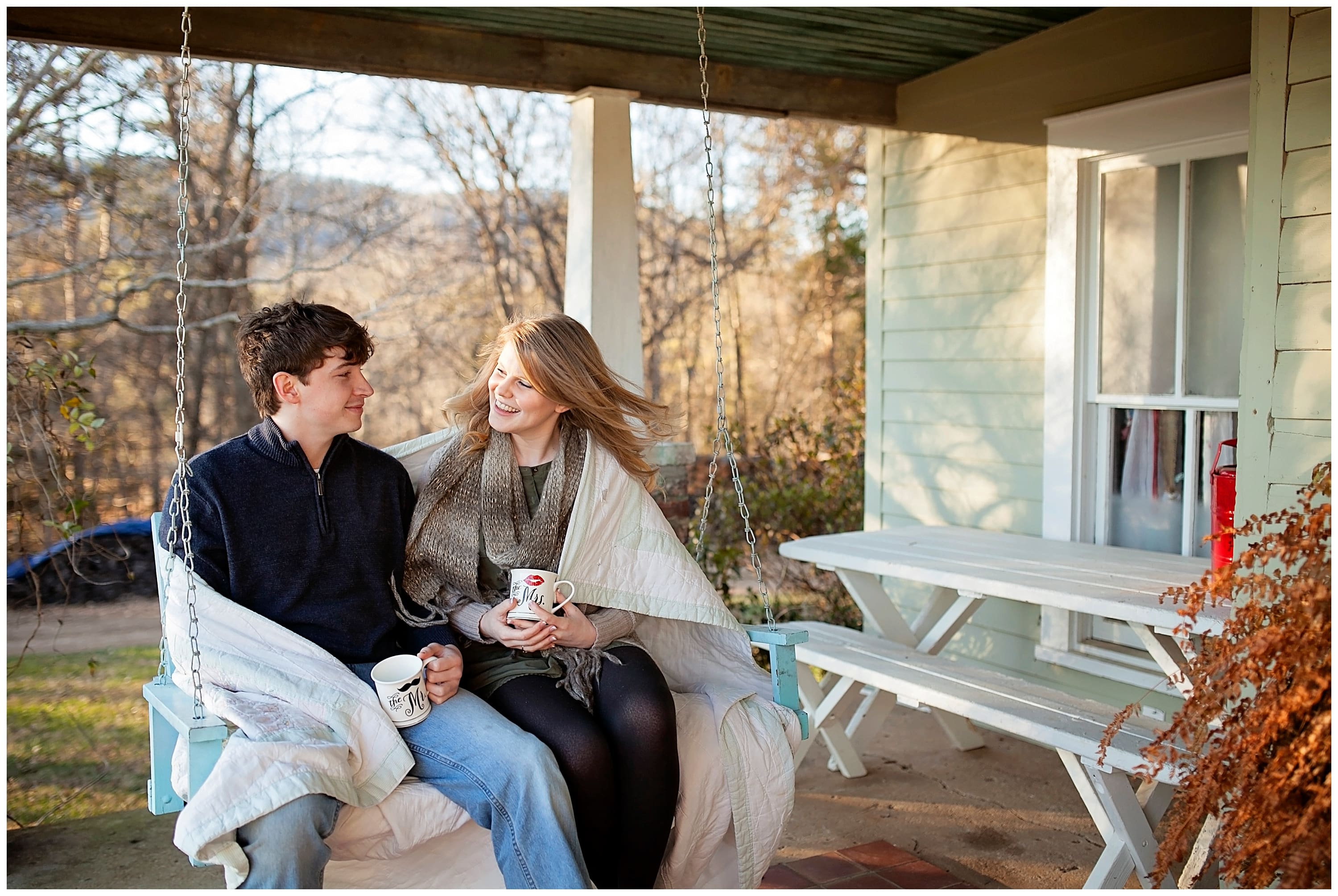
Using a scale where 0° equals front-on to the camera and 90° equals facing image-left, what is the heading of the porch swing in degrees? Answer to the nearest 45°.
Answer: approximately 315°

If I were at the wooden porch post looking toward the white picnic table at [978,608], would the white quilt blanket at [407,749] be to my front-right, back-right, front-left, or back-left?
front-right

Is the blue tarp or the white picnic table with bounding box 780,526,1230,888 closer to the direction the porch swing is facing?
the white picnic table

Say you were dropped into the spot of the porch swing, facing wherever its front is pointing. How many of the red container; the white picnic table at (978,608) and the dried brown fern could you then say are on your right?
0

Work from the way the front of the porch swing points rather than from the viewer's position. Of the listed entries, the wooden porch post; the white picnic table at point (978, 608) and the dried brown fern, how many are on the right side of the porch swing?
0

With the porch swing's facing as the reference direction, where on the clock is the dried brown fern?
The dried brown fern is roughly at 11 o'clock from the porch swing.

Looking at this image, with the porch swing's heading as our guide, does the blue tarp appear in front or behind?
behind

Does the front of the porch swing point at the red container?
no

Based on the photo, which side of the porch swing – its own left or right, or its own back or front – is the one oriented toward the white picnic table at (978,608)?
left

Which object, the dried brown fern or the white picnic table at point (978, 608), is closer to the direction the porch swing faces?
the dried brown fern

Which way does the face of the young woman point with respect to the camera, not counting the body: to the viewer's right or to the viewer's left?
to the viewer's left

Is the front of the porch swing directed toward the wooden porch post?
no

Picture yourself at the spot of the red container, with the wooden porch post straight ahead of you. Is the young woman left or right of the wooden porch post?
left

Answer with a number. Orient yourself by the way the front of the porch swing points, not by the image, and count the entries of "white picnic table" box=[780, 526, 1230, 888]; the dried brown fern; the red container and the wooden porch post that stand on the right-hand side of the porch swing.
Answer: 0

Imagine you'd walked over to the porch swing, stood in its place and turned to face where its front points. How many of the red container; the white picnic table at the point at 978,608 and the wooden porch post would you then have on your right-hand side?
0
